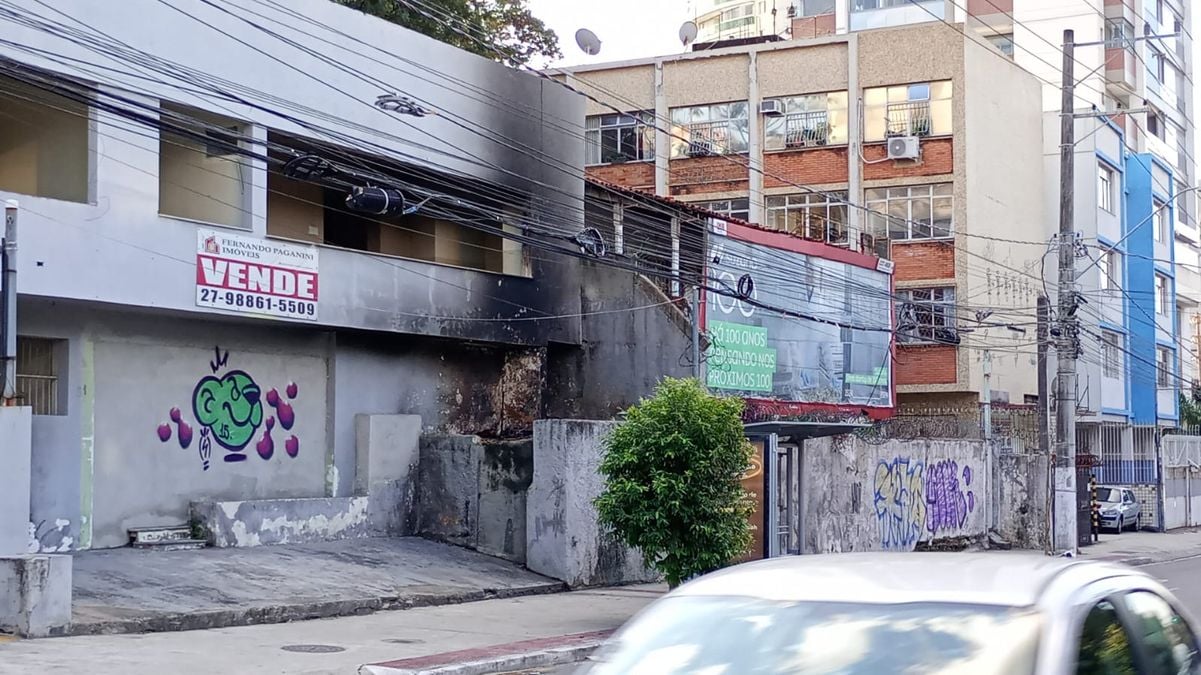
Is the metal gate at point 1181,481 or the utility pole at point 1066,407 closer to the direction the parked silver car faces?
the utility pole

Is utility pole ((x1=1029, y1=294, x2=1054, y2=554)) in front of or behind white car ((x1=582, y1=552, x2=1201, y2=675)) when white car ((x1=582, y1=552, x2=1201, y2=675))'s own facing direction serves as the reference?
behind

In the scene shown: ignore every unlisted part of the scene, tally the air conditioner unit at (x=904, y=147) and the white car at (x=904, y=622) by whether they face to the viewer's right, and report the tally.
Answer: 0

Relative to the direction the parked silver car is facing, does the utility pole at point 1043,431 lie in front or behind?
in front

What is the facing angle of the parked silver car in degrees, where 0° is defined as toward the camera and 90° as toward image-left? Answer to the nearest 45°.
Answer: approximately 45°

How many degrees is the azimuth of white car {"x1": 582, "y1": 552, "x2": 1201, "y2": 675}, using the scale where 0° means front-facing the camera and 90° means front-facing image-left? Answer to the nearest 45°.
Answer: approximately 45°

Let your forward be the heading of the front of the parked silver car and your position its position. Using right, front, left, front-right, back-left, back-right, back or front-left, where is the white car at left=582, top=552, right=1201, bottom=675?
front-left

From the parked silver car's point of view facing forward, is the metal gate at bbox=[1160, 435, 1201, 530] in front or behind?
behind

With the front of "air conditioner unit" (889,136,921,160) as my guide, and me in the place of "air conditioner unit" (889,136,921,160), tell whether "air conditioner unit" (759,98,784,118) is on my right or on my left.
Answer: on my right
